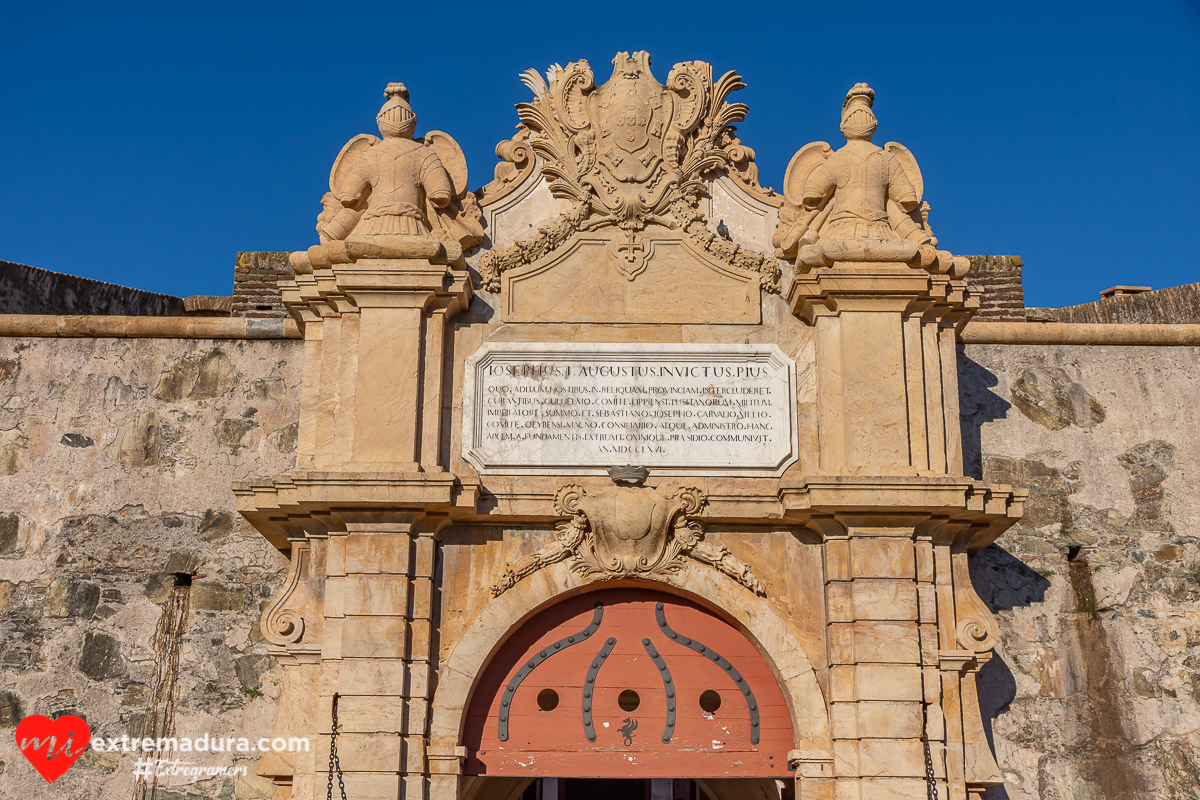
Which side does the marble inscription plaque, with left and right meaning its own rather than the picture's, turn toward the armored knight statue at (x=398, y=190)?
right

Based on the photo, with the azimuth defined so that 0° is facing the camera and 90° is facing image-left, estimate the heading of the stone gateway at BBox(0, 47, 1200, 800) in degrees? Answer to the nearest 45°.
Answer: approximately 0°

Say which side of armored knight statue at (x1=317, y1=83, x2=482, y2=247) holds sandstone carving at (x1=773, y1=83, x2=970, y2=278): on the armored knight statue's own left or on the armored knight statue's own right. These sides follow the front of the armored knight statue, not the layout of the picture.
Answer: on the armored knight statue's own left

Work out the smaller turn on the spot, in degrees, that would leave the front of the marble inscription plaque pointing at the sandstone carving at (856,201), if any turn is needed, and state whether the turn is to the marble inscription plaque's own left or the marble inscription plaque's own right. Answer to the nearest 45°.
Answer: approximately 90° to the marble inscription plaque's own left

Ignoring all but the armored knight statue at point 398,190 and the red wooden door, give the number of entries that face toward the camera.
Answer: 2

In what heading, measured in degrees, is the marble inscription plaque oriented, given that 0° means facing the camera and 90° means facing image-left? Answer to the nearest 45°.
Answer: approximately 0°
